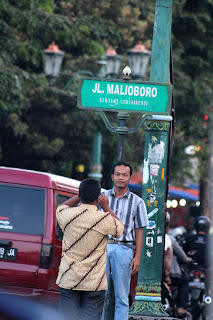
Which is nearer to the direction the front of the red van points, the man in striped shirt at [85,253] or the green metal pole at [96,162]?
the green metal pole

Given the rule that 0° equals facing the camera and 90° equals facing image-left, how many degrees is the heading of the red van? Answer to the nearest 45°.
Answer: approximately 225°

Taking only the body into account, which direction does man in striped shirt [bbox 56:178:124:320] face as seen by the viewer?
away from the camera

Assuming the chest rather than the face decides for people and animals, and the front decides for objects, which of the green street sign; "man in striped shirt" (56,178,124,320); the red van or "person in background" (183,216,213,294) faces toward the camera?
the green street sign

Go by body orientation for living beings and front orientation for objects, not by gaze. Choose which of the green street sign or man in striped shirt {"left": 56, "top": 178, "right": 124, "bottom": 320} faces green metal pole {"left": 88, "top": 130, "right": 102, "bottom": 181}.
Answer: the man in striped shirt
